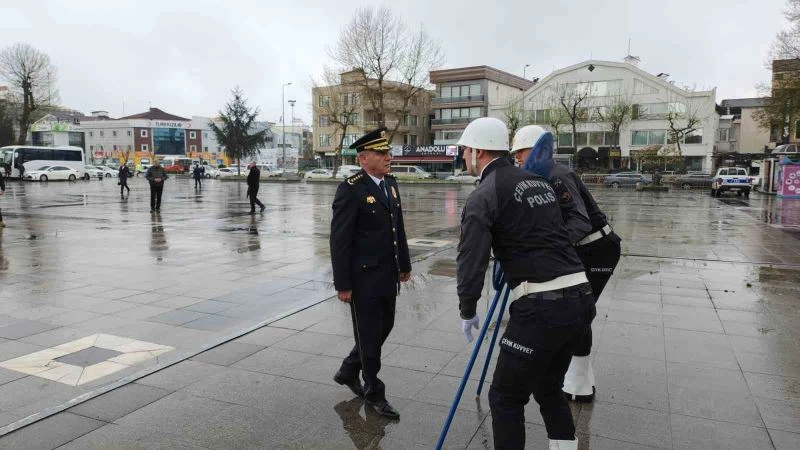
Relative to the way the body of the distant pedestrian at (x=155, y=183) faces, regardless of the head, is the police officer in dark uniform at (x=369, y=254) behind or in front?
in front

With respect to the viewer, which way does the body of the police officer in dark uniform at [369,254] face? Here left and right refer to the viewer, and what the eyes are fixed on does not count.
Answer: facing the viewer and to the right of the viewer

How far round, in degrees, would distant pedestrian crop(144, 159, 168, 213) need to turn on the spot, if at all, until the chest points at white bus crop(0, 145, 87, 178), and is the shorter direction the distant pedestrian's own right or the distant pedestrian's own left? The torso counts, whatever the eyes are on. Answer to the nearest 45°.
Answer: approximately 180°

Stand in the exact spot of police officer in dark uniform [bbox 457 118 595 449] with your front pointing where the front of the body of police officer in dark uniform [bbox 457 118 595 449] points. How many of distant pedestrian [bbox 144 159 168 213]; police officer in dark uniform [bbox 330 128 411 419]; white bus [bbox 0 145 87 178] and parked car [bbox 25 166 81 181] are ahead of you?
4

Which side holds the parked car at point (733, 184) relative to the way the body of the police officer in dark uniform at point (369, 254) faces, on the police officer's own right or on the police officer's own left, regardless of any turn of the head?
on the police officer's own left

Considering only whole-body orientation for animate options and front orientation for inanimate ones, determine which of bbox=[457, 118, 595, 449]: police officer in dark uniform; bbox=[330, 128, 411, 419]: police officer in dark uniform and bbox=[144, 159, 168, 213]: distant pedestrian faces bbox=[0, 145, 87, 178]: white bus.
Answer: bbox=[457, 118, 595, 449]: police officer in dark uniform

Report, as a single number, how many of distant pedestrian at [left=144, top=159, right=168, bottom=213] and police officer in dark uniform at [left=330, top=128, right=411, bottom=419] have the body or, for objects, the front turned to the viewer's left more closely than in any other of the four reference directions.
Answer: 0

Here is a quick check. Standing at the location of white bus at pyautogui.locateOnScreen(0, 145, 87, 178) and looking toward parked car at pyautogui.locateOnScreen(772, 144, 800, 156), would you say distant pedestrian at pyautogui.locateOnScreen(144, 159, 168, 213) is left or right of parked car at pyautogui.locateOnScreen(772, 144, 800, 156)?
right

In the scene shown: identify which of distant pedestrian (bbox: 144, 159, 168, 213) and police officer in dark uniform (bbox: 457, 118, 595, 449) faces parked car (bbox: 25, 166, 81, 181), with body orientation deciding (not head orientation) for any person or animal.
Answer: the police officer in dark uniform

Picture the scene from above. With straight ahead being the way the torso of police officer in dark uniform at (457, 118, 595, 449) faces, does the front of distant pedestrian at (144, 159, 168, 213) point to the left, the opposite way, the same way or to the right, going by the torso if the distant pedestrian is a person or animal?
the opposite way

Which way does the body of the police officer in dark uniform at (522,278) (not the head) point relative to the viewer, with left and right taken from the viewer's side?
facing away from the viewer and to the left of the viewer

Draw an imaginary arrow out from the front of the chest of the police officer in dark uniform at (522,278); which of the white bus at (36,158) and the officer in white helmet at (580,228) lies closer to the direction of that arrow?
the white bus
